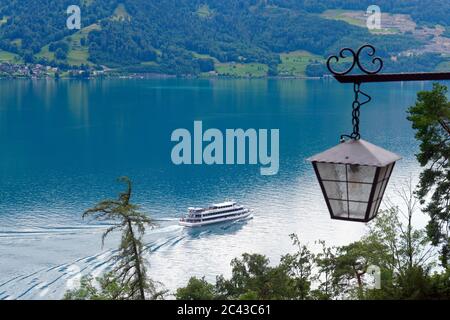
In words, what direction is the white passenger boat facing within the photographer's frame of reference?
facing away from the viewer and to the right of the viewer

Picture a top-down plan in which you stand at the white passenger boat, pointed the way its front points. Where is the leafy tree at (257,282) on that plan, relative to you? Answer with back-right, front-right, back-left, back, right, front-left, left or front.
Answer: back-right

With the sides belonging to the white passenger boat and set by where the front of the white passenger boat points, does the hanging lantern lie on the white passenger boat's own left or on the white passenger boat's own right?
on the white passenger boat's own right

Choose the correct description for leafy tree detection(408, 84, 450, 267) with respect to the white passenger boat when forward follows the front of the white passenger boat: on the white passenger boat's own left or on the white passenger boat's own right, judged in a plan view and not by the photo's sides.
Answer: on the white passenger boat's own right
